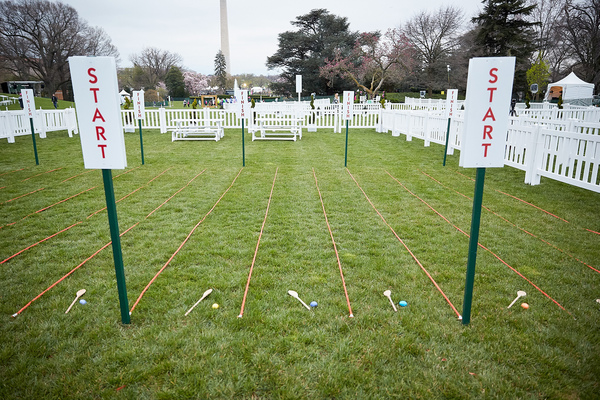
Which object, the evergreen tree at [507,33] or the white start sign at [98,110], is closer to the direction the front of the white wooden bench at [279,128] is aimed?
the white start sign

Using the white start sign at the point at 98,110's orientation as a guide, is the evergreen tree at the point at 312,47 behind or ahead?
behind

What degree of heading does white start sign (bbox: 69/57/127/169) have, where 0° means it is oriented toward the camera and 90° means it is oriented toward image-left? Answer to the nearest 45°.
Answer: approximately 0°

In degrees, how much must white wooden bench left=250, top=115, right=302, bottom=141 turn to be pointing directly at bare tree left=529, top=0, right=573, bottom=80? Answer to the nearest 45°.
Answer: approximately 135° to its left

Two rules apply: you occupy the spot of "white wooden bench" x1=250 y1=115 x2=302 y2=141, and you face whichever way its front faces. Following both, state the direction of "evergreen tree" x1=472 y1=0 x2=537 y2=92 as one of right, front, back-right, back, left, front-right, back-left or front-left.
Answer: back-left

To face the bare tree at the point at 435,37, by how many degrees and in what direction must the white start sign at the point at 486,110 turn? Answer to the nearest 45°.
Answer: approximately 180°

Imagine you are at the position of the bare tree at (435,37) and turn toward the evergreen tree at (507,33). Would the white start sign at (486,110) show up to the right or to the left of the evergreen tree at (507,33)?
right

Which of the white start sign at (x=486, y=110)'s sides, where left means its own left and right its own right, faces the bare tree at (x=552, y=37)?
back

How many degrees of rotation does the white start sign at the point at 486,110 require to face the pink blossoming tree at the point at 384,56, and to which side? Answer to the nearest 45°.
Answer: approximately 180°

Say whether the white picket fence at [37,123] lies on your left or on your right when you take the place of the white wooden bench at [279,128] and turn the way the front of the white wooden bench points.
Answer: on your right

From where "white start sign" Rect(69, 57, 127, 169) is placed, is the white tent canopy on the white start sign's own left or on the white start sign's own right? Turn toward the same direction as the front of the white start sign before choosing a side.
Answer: on the white start sign's own left
